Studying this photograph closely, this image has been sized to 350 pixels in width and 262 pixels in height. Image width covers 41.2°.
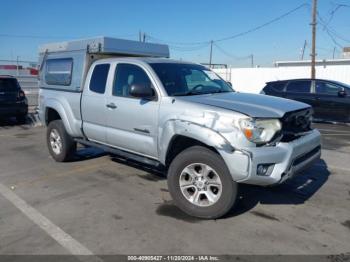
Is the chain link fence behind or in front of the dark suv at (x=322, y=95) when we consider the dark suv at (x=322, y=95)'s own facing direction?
behind

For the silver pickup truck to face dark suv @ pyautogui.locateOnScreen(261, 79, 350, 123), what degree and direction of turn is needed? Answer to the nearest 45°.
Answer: approximately 90° to its left

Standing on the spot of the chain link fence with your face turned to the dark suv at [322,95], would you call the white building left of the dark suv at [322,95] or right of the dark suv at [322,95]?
left

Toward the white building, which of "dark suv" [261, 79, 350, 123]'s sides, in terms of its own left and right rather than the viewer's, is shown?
left

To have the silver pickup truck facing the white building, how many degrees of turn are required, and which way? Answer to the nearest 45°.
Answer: approximately 135° to its left

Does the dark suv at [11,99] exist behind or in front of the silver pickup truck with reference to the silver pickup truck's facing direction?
behind

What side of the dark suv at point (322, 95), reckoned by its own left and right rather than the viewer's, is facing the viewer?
right

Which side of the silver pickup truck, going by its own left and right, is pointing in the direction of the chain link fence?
back

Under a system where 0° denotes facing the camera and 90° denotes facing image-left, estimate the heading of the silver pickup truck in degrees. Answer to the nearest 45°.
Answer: approximately 315°

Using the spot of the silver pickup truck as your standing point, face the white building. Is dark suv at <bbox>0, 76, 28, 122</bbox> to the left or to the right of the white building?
left

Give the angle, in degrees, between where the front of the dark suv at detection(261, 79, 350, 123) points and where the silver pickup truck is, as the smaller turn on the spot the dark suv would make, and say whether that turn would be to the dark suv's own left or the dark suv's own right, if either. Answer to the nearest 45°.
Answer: approximately 90° to the dark suv's own right
